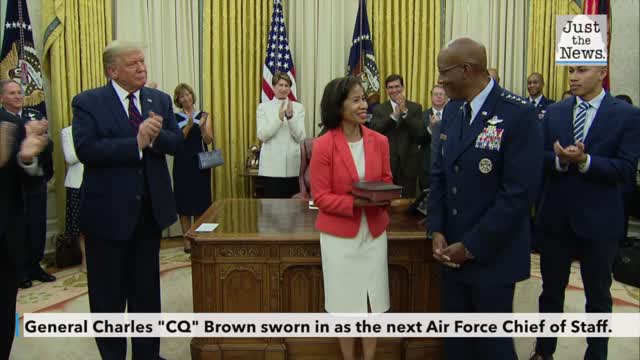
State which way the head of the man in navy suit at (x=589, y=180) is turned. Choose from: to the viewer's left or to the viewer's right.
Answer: to the viewer's left

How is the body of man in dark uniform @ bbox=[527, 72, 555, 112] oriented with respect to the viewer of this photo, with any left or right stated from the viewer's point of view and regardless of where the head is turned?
facing the viewer and to the left of the viewer

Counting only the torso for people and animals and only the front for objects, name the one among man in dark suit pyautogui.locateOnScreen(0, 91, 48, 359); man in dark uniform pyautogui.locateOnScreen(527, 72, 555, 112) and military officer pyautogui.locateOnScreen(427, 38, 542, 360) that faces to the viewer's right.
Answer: man in dark suit pyautogui.locateOnScreen(0, 91, 48, 359)

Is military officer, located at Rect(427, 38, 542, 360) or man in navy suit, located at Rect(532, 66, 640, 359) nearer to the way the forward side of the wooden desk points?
the military officer

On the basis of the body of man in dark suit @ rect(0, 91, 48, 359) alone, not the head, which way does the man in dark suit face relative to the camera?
to the viewer's right

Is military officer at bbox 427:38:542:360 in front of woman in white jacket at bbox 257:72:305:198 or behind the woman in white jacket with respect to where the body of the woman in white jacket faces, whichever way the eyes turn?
in front

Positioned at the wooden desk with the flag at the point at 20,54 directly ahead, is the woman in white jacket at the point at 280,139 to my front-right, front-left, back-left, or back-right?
front-right

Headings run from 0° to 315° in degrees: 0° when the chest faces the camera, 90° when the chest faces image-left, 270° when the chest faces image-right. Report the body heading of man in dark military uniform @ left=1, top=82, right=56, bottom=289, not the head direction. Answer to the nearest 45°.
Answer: approximately 315°

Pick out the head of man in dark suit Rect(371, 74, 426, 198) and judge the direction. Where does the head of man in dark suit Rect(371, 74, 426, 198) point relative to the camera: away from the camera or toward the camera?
toward the camera

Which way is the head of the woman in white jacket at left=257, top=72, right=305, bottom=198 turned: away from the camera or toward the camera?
toward the camera

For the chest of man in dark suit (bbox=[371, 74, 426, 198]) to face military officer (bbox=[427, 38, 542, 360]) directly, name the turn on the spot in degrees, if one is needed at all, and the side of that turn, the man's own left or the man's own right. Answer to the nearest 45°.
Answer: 0° — they already face them

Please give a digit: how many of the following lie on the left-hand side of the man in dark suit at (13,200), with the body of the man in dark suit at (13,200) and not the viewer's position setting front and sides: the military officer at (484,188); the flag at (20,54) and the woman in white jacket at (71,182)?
2

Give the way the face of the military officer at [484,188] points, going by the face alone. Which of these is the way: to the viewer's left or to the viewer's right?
to the viewer's left
